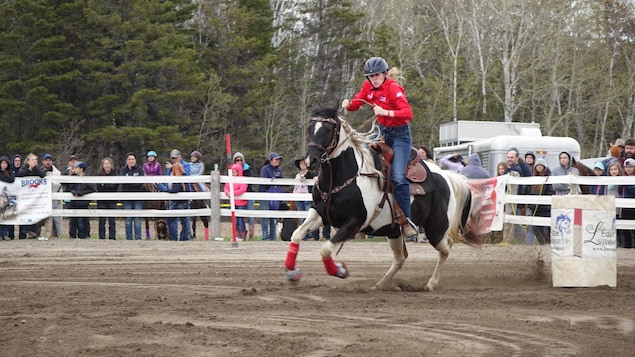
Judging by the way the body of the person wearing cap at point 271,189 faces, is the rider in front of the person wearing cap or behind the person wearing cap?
in front

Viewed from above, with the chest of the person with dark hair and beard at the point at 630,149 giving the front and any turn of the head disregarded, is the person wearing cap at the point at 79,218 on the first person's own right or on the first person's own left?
on the first person's own right

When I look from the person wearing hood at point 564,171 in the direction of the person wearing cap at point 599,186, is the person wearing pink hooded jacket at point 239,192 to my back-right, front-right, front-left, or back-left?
back-right

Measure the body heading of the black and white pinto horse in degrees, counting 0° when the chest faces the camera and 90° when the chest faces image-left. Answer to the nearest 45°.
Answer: approximately 45°

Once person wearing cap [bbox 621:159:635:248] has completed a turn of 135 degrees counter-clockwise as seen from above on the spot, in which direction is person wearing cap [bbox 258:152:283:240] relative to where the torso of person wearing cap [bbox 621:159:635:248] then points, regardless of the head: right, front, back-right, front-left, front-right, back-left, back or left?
back-left

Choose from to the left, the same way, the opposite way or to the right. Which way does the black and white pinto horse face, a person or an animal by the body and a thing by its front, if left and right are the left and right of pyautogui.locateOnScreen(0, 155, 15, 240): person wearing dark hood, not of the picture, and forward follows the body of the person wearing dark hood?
to the right
